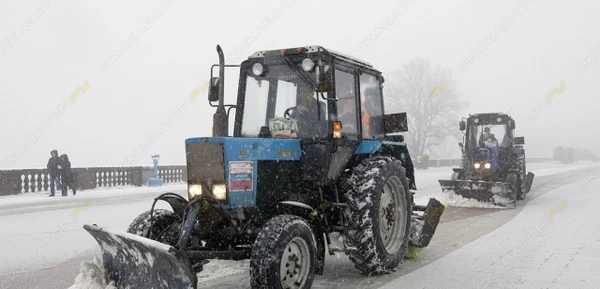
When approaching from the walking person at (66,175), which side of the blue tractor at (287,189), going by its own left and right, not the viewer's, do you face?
right

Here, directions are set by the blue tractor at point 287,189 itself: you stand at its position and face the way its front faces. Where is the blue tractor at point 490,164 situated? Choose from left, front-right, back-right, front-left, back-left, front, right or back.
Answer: back

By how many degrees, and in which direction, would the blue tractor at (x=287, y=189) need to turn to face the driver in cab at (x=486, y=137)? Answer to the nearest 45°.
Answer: approximately 180°

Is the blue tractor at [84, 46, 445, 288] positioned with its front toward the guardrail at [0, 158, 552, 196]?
no

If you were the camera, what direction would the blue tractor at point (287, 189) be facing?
facing the viewer and to the left of the viewer
